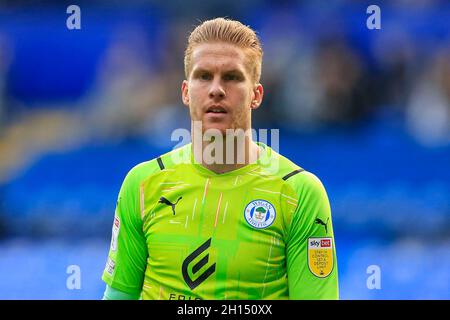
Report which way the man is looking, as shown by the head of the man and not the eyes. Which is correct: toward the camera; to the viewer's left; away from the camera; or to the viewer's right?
toward the camera

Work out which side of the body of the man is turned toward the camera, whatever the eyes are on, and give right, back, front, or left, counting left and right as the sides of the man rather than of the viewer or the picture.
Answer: front
